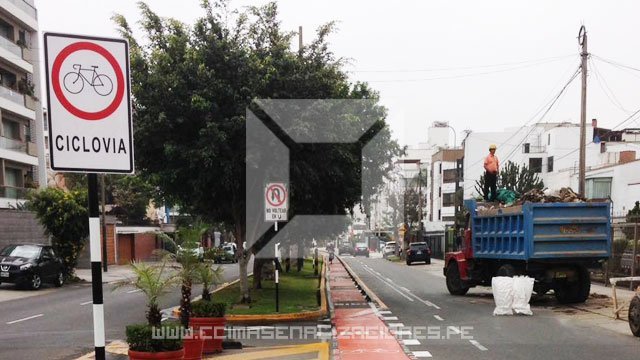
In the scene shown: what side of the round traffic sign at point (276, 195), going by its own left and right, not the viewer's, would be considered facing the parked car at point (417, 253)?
back

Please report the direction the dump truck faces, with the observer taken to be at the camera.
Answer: facing away from the viewer and to the left of the viewer

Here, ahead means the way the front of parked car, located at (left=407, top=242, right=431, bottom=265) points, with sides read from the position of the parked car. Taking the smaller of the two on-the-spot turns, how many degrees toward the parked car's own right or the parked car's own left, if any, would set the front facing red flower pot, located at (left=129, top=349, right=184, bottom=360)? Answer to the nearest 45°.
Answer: approximately 180°

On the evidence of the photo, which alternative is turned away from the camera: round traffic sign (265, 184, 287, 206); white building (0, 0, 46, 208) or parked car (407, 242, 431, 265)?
the parked car

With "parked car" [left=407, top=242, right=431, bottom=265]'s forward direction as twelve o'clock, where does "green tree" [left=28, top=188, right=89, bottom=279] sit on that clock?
The green tree is roughly at 7 o'clock from the parked car.

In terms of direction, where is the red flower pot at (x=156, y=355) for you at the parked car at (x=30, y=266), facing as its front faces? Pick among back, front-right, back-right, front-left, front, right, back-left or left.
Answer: front-left

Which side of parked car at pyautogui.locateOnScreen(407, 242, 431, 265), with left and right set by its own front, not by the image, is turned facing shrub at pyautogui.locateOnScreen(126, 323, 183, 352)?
back

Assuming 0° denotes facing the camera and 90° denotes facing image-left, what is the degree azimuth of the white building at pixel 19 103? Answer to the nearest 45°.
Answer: approximately 315°

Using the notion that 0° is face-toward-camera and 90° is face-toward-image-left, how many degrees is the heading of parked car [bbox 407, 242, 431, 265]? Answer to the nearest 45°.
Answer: approximately 180°

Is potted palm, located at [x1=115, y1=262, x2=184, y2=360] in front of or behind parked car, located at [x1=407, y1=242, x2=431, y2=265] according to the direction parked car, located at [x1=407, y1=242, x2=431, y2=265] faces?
behind

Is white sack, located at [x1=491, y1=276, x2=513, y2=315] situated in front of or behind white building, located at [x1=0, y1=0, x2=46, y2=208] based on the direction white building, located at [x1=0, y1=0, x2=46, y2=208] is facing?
in front

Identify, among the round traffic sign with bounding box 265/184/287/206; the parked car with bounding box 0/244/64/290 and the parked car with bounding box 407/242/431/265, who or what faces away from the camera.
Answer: the parked car with bounding box 407/242/431/265

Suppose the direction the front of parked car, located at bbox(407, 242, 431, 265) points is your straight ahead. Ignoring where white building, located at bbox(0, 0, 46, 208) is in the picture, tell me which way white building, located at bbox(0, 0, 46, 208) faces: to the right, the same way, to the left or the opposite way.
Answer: to the right
